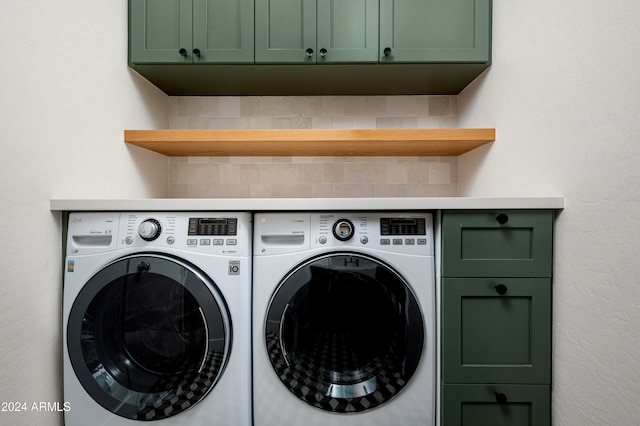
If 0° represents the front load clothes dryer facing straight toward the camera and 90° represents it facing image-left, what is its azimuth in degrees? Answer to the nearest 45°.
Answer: approximately 0°

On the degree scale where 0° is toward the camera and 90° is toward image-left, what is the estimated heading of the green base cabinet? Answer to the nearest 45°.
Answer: approximately 0°
